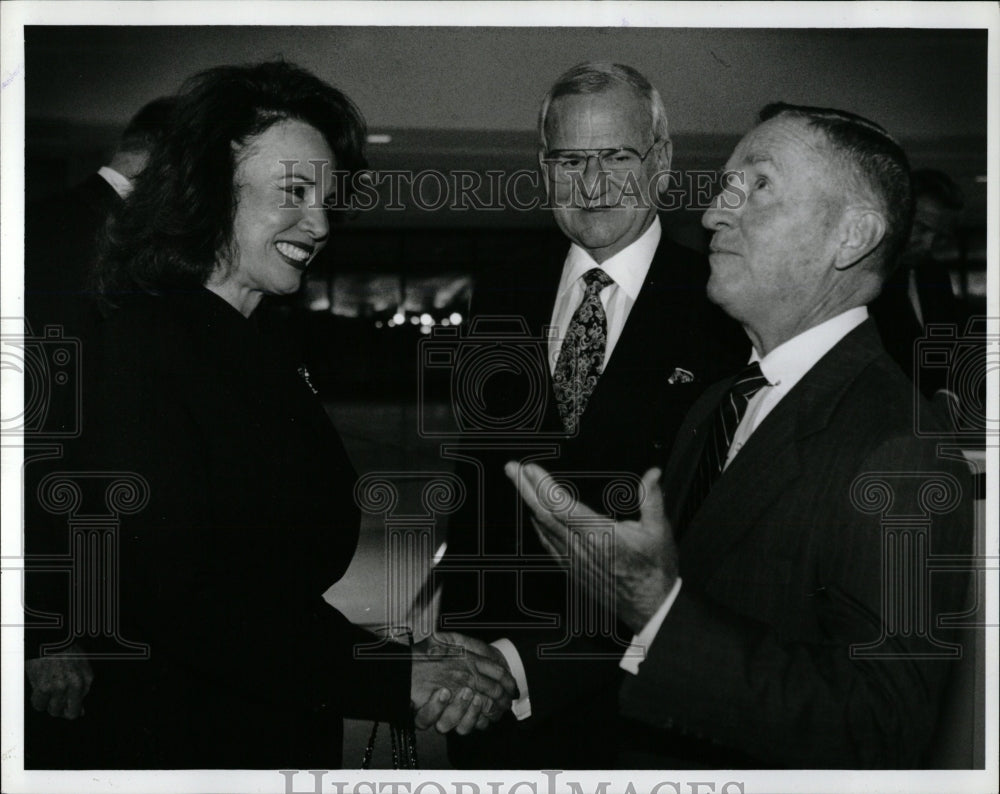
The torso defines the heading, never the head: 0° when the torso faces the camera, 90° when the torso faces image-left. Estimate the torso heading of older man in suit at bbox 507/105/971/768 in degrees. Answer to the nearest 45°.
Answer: approximately 45°

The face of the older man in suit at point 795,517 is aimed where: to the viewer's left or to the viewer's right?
to the viewer's left

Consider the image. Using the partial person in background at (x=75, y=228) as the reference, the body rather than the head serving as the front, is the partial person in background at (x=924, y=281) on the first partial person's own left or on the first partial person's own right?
on the first partial person's own right

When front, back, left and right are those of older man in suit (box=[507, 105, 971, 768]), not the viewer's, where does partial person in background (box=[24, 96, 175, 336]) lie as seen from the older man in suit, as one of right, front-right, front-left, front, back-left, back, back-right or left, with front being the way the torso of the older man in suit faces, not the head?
front-right
